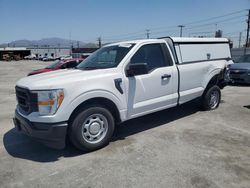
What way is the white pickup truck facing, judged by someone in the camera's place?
facing the viewer and to the left of the viewer
